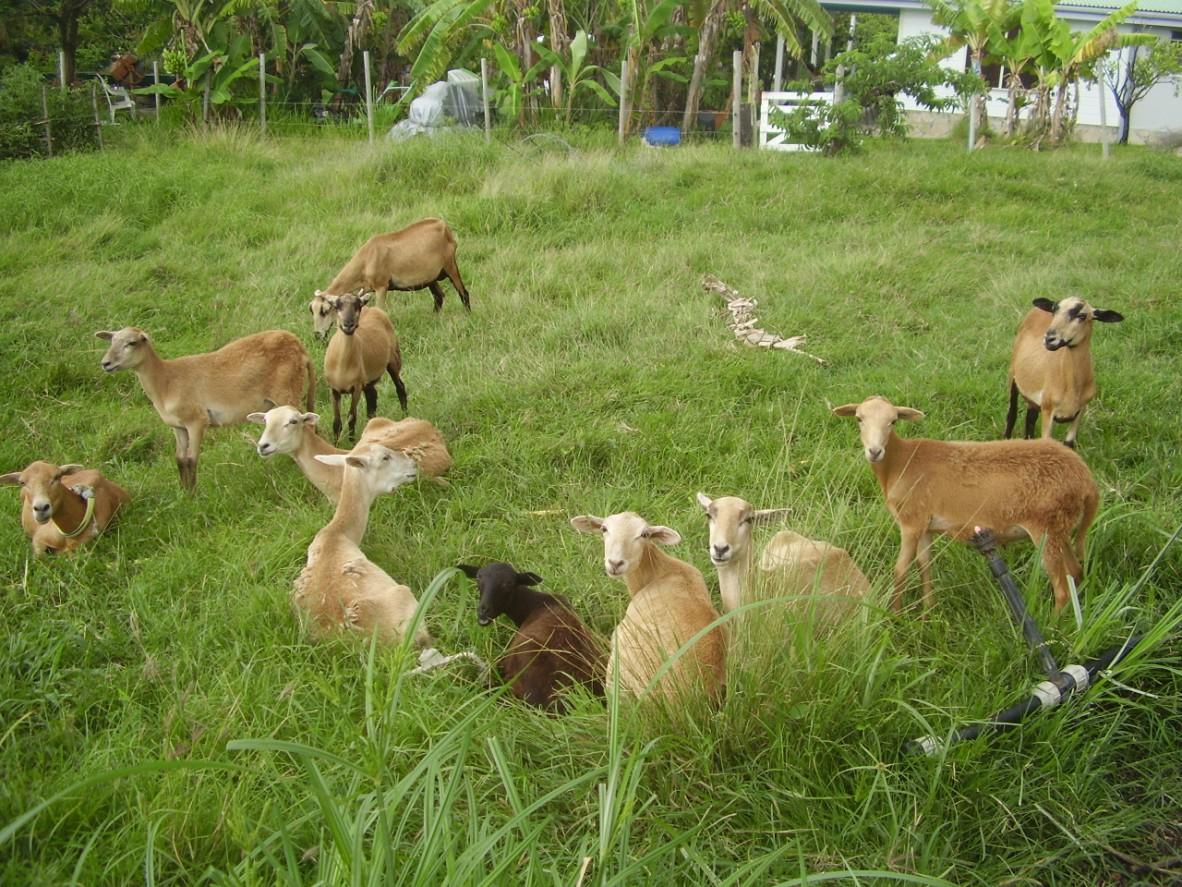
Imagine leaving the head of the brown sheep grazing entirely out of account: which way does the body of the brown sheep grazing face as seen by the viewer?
to the viewer's left

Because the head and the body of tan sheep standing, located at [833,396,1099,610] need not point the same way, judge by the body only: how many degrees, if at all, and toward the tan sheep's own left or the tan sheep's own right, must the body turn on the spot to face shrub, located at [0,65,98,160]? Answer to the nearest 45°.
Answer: approximately 45° to the tan sheep's own right

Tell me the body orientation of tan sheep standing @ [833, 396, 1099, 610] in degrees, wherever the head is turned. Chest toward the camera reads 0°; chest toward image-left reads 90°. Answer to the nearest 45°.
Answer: approximately 90°

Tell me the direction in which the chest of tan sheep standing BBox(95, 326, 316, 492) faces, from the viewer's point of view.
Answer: to the viewer's left

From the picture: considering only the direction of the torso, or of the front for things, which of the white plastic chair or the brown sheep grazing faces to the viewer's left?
the brown sheep grazing

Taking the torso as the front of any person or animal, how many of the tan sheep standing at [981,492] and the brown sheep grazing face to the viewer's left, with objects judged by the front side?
2
